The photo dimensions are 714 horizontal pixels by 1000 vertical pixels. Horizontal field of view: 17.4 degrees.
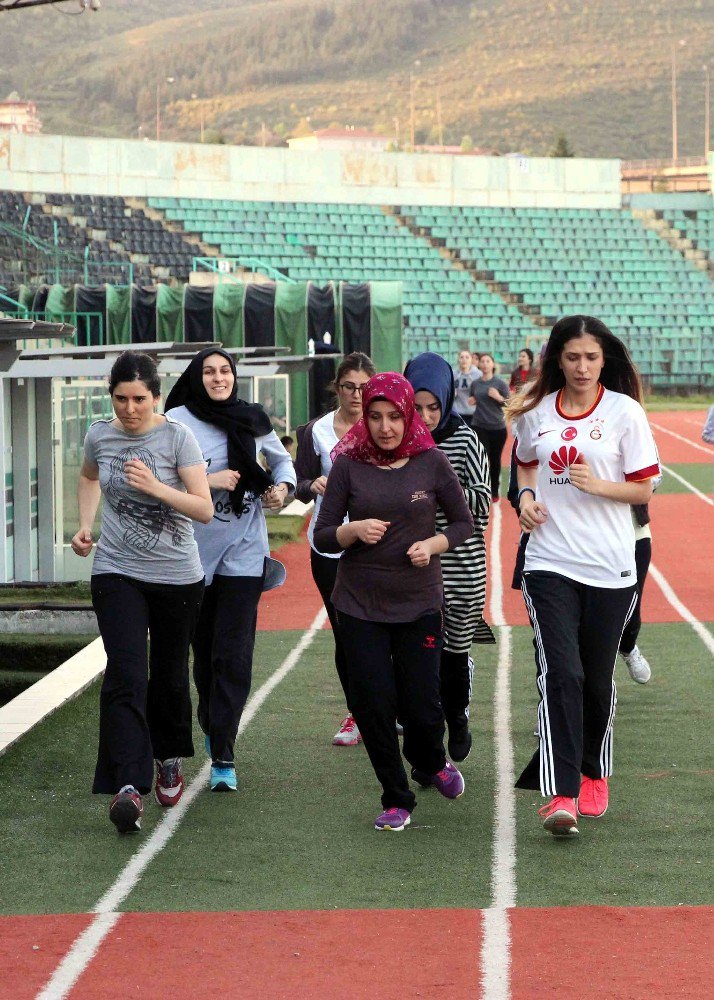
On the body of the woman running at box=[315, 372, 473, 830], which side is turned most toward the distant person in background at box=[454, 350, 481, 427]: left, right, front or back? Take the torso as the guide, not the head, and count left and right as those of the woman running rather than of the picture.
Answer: back

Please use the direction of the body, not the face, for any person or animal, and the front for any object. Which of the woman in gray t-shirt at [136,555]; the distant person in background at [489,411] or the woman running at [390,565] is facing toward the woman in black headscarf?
the distant person in background

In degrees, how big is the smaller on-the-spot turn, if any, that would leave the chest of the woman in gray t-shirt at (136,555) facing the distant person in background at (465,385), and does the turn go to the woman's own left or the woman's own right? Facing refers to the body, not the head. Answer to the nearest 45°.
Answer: approximately 180°

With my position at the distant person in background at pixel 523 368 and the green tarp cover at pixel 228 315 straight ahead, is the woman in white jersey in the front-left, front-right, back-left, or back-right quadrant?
back-left

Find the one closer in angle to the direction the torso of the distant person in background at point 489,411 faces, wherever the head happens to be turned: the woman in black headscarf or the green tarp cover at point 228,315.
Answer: the woman in black headscarf

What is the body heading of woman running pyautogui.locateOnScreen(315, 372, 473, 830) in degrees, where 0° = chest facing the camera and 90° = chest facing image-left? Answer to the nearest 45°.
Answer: approximately 0°

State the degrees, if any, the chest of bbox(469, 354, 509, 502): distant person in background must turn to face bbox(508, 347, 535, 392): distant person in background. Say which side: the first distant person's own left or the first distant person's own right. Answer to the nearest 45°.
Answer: approximately 135° to the first distant person's own left

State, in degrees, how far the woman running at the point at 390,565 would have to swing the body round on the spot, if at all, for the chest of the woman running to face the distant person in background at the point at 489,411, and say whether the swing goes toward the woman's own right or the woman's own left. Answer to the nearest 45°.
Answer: approximately 180°

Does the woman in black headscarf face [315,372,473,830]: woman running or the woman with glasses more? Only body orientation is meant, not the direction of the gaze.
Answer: the woman running

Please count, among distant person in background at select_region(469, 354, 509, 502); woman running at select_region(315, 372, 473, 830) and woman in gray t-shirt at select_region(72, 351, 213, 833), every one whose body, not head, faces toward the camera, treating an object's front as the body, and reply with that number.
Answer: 3
